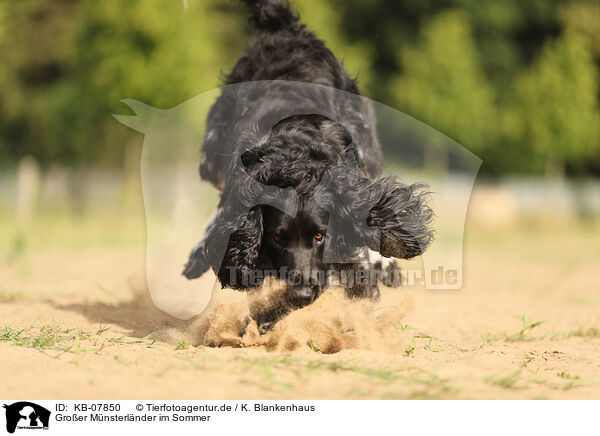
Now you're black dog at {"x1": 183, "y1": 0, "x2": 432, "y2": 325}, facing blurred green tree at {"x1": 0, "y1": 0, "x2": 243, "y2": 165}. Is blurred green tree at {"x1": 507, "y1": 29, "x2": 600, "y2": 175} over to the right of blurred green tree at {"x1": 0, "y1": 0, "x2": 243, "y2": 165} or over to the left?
right

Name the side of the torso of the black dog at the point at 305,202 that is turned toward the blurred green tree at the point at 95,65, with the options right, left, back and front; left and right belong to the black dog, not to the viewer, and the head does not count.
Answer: back

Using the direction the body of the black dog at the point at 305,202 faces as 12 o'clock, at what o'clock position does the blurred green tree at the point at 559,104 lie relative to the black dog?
The blurred green tree is roughly at 7 o'clock from the black dog.

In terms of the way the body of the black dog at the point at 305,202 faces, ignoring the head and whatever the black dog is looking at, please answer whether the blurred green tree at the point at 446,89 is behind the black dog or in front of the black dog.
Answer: behind

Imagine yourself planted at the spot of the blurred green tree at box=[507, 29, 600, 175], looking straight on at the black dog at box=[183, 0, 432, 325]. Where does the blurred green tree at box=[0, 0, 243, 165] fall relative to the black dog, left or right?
right

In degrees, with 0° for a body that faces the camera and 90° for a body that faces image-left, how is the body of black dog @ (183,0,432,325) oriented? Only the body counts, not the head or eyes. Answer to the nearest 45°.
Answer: approximately 0°
